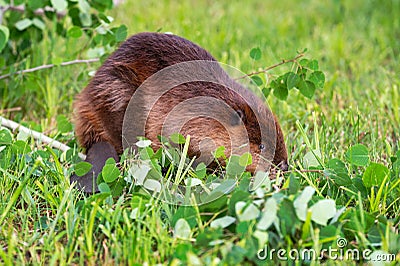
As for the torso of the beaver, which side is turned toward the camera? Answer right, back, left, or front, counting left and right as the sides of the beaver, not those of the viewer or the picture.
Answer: right

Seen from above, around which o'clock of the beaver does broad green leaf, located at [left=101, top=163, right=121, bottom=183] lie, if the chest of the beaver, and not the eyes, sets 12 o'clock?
The broad green leaf is roughly at 4 o'clock from the beaver.

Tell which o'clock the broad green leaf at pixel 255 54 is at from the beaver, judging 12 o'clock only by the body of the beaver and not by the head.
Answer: The broad green leaf is roughly at 11 o'clock from the beaver.

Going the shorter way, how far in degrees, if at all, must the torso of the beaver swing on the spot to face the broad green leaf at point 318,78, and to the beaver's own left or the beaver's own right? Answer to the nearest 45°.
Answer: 0° — it already faces it

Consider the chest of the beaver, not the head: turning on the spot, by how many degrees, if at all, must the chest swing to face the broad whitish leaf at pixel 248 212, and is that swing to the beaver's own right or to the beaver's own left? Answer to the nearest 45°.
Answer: approximately 90° to the beaver's own right

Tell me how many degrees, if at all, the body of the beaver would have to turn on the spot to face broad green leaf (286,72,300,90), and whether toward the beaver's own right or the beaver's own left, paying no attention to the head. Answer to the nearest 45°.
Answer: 0° — it already faces it

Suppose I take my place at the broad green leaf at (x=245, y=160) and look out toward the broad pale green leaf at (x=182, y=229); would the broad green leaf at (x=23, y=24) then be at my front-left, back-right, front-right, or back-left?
back-right

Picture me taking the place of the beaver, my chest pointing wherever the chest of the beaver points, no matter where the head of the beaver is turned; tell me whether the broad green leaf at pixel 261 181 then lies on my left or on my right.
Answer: on my right

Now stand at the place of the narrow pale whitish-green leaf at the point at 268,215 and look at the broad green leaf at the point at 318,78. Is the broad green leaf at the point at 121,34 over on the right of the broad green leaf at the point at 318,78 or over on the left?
left

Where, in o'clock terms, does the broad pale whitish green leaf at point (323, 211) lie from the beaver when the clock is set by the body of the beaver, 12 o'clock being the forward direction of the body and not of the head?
The broad pale whitish green leaf is roughly at 2 o'clock from the beaver.

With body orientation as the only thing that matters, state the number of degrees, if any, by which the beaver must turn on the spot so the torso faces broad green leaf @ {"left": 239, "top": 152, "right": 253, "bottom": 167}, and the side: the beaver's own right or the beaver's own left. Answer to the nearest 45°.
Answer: approximately 45° to the beaver's own right
